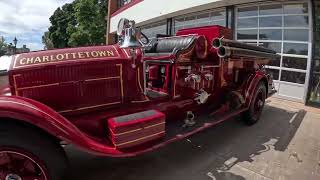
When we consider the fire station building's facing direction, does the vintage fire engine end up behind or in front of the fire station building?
in front

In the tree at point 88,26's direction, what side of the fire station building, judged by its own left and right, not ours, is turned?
right

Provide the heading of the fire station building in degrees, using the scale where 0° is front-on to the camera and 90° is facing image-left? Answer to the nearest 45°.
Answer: approximately 45°

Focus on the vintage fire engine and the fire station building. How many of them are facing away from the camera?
0

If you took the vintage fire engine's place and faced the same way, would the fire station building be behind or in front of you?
behind

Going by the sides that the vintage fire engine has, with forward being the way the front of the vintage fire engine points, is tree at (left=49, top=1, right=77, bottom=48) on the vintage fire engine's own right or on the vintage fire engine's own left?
on the vintage fire engine's own right

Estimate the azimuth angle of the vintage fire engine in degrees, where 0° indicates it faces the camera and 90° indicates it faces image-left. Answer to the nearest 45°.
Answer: approximately 45°

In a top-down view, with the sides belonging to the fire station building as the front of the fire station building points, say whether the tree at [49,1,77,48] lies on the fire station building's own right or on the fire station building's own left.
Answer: on the fire station building's own right
